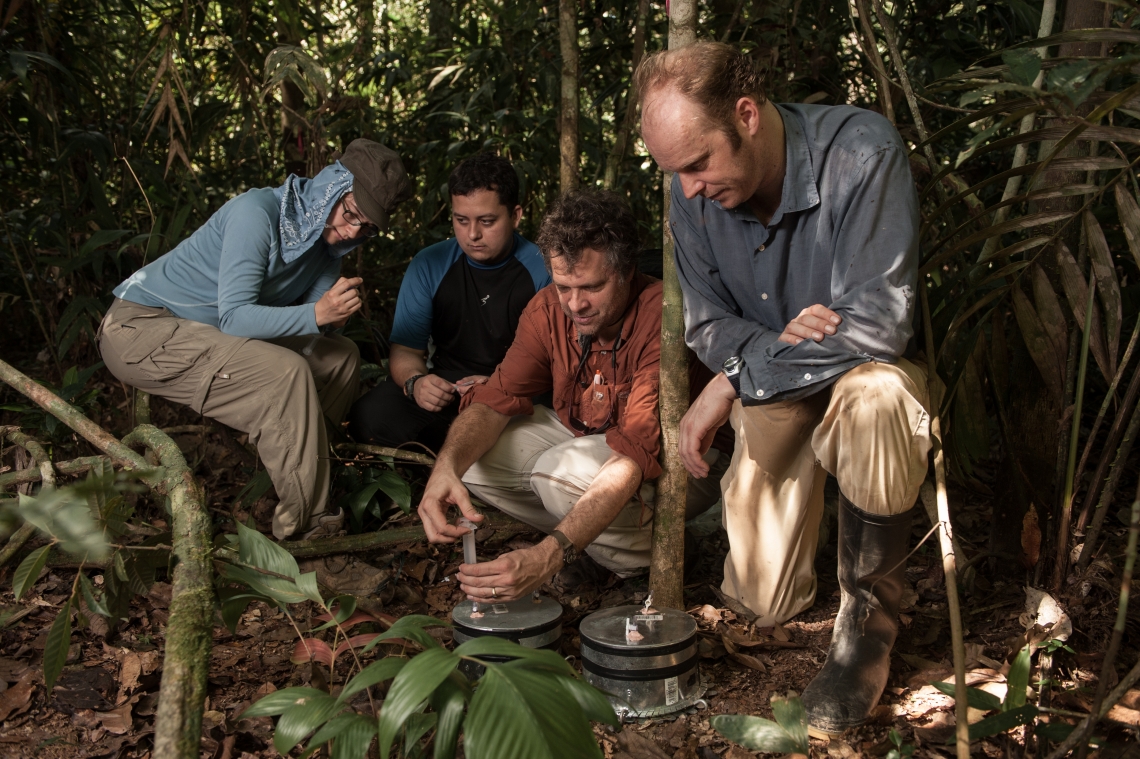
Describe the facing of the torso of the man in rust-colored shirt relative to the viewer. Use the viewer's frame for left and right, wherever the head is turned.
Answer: facing the viewer and to the left of the viewer

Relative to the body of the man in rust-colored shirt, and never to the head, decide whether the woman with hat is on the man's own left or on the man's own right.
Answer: on the man's own right

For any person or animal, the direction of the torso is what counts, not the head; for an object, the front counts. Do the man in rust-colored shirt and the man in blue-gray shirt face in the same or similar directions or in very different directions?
same or similar directions

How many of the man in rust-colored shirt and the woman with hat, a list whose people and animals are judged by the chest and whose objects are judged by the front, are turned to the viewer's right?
1

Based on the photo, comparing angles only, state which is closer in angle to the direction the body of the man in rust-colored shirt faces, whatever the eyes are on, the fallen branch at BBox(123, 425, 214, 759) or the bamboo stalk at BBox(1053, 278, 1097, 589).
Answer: the fallen branch

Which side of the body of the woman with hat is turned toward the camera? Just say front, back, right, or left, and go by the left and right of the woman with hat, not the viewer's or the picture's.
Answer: right

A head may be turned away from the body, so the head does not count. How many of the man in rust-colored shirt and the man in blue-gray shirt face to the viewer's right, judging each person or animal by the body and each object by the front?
0

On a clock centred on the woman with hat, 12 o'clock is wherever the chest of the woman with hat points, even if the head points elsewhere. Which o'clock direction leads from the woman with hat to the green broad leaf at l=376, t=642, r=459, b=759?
The green broad leaf is roughly at 3 o'clock from the woman with hat.

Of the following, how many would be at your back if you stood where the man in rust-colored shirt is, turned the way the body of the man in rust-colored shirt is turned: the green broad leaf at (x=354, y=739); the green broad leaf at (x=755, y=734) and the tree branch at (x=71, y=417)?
0

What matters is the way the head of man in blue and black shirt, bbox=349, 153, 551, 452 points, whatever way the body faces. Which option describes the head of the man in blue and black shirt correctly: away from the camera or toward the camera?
toward the camera

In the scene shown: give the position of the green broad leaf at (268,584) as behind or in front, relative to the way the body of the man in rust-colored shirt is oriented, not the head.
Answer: in front

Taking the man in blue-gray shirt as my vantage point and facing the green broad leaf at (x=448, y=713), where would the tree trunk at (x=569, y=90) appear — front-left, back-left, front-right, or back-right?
back-right

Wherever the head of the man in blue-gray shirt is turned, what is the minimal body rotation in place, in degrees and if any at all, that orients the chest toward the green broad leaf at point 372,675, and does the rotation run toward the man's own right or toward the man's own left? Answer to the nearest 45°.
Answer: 0° — they already face it

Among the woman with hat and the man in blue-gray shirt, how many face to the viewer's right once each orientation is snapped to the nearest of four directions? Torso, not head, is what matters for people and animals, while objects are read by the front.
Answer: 1

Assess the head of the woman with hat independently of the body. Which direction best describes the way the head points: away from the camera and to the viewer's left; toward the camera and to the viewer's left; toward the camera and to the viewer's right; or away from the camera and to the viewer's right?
toward the camera and to the viewer's right

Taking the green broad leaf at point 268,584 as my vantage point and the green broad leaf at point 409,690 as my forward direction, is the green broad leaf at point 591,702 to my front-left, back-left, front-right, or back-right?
front-left

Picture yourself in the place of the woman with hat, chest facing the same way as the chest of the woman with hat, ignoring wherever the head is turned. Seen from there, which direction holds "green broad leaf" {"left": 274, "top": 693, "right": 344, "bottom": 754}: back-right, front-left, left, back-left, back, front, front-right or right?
right
